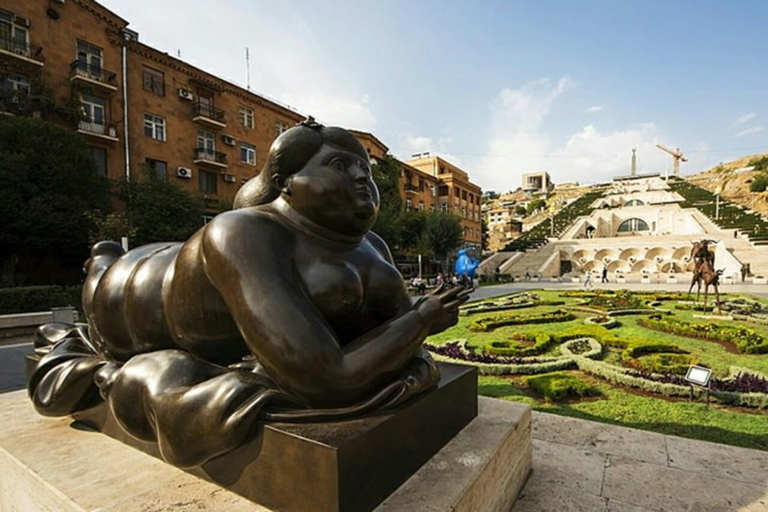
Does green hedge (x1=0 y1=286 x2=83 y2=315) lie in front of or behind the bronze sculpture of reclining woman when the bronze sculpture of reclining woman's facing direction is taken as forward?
behind

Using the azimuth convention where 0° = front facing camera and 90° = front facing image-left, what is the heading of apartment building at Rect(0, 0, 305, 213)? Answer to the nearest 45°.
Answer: approximately 315°

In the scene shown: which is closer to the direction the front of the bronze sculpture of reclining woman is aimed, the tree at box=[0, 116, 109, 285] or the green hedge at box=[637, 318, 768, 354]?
the green hedge

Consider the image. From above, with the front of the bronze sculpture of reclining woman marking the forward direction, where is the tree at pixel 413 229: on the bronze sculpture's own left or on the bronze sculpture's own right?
on the bronze sculpture's own left

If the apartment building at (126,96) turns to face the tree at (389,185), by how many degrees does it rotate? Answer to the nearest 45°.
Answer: approximately 45° to its left

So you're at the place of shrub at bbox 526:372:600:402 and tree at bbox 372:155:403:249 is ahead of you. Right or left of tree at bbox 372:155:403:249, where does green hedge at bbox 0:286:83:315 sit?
left

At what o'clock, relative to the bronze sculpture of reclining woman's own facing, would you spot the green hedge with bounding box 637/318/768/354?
The green hedge is roughly at 10 o'clock from the bronze sculpture of reclining woman.

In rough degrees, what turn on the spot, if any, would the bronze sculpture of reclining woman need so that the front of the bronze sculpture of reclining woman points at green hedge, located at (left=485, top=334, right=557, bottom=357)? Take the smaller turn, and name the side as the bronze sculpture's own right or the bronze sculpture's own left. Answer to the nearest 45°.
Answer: approximately 90° to the bronze sculpture's own left

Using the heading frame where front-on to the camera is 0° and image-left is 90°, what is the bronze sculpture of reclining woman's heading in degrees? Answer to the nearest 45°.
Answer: approximately 315°

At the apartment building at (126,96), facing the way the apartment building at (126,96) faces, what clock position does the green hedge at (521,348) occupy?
The green hedge is roughly at 1 o'clock from the apartment building.

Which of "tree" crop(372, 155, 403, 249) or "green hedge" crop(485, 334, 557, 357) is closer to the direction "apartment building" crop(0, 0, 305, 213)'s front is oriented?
the green hedge
